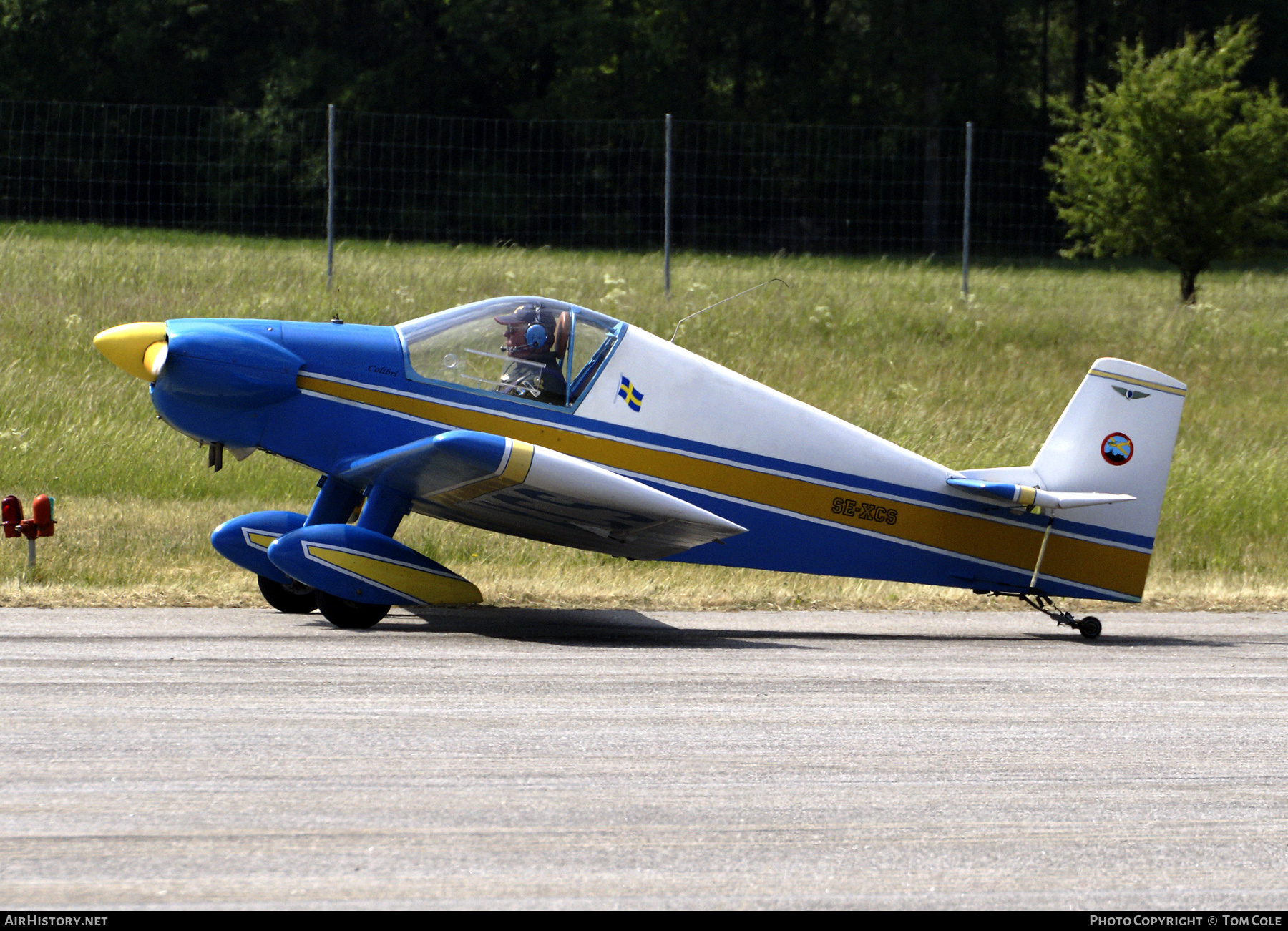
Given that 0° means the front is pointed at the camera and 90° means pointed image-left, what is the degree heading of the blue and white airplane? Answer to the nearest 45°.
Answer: approximately 90°

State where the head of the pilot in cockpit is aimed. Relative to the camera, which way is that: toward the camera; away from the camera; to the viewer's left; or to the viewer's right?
to the viewer's left

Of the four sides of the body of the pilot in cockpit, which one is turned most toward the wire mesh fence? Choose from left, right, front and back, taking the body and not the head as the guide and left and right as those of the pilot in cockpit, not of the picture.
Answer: right

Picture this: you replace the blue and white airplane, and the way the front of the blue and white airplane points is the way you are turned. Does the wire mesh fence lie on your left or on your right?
on your right

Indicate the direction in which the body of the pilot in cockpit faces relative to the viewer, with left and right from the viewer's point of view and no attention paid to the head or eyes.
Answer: facing to the left of the viewer

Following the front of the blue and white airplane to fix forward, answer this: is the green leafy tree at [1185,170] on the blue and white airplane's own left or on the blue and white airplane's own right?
on the blue and white airplane's own right

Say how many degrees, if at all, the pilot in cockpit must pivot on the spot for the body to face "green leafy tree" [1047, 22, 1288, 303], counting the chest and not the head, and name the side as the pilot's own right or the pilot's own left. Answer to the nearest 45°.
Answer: approximately 135° to the pilot's own right
